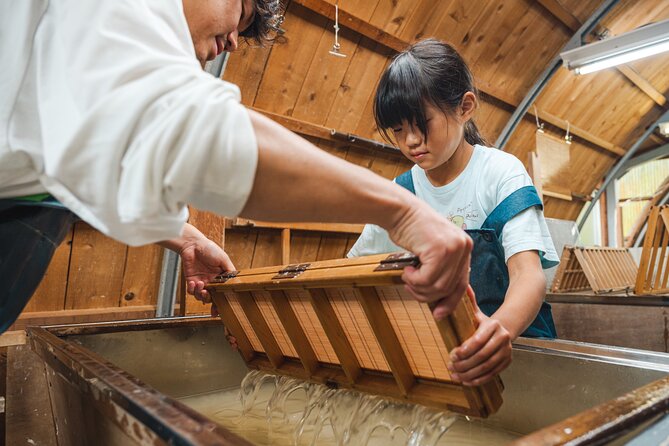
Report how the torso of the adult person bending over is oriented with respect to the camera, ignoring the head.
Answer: to the viewer's right

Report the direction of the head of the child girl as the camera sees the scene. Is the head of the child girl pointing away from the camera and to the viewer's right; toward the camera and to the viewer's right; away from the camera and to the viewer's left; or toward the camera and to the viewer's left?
toward the camera and to the viewer's left

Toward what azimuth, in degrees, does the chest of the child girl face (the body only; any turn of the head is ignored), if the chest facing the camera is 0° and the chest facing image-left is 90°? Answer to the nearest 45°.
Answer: approximately 45°

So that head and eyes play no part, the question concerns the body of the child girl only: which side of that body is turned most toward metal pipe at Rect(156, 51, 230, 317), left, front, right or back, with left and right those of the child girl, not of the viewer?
right

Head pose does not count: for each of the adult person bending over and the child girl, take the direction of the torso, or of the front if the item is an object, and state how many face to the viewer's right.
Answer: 1
